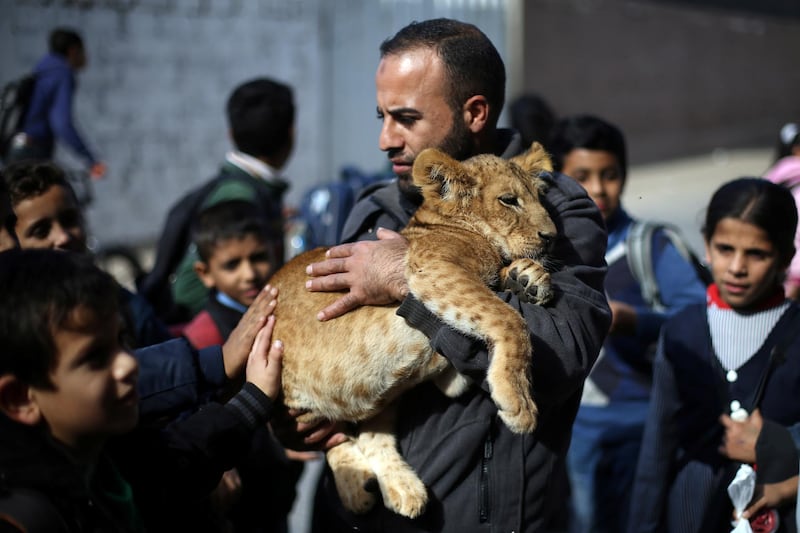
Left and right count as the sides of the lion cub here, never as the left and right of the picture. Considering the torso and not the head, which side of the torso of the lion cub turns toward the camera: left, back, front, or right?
right

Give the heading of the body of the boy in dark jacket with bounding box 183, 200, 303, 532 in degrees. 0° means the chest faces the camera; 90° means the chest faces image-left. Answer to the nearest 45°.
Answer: approximately 315°

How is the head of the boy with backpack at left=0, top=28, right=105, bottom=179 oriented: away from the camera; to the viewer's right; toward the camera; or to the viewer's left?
to the viewer's right

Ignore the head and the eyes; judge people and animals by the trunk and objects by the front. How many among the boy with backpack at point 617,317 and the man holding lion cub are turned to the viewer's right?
0

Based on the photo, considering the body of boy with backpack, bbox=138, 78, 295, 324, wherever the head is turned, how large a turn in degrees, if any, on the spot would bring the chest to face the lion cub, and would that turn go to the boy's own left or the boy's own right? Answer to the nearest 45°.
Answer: approximately 135° to the boy's own right

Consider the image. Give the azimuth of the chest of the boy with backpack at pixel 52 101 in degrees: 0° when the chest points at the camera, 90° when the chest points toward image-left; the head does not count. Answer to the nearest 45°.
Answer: approximately 270°

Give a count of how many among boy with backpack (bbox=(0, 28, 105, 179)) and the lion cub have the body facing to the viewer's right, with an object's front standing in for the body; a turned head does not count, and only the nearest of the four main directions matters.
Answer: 2

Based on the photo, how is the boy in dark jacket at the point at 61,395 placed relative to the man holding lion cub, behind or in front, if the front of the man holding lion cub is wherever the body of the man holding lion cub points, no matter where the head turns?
in front

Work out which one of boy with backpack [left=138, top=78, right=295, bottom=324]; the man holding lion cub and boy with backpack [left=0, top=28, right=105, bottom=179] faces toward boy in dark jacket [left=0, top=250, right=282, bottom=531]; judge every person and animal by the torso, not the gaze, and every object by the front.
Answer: the man holding lion cub

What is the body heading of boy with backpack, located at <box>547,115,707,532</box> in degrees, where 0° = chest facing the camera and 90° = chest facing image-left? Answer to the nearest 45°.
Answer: approximately 45°

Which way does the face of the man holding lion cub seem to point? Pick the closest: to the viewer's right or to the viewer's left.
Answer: to the viewer's left

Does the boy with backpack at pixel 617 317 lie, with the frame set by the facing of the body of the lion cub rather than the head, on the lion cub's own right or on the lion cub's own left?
on the lion cub's own left

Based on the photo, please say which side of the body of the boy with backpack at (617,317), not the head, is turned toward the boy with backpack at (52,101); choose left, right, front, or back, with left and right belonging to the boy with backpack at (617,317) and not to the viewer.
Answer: right

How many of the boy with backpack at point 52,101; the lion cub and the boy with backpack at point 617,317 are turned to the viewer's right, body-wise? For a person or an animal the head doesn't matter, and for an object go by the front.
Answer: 2
